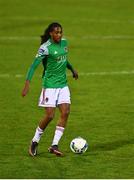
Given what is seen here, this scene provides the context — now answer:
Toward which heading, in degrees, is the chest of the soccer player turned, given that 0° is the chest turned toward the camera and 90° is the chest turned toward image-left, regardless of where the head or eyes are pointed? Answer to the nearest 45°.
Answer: approximately 315°

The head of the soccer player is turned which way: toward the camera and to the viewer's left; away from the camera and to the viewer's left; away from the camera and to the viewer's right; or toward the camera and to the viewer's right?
toward the camera and to the viewer's right
